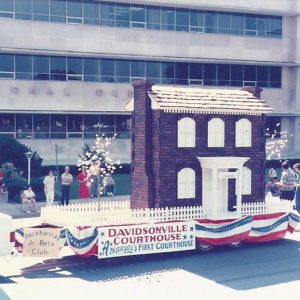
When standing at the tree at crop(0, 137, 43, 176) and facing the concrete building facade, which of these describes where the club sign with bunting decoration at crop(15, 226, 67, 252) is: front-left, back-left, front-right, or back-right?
back-right

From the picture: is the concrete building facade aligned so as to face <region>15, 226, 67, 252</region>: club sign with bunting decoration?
yes

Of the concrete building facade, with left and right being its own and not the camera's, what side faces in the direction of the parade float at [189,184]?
front

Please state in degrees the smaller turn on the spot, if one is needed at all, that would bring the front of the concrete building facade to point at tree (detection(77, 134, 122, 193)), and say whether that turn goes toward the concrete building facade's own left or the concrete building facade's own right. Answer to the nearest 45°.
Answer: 0° — it already faces it

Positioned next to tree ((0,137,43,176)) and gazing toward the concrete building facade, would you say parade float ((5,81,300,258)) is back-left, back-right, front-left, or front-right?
back-right

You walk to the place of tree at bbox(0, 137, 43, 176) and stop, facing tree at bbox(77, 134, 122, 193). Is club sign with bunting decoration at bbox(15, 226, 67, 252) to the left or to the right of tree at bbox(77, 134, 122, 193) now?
right

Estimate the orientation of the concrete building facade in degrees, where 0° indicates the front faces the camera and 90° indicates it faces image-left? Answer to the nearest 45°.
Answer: approximately 0°
